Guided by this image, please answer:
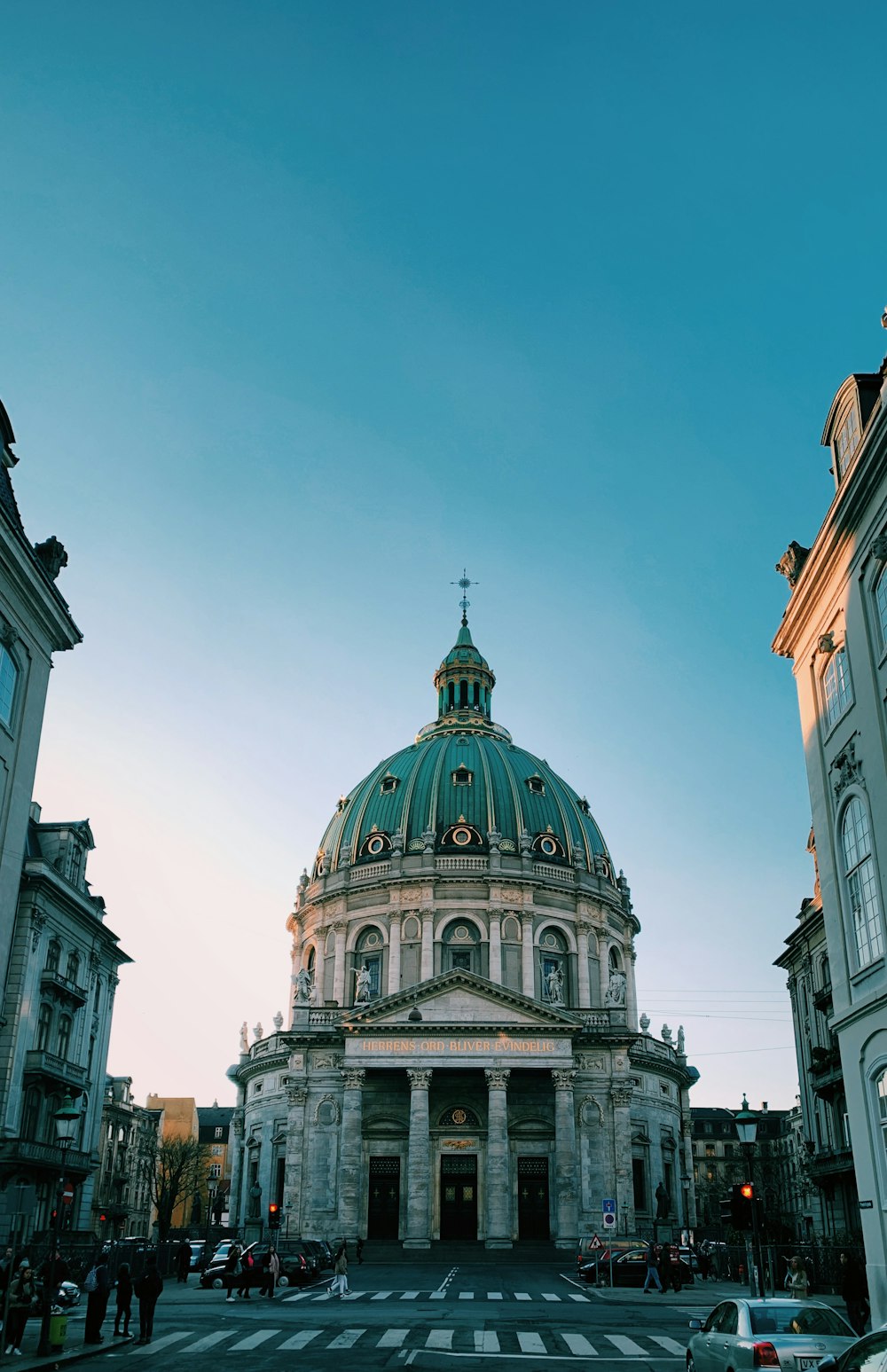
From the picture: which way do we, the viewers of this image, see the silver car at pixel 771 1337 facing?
facing away from the viewer and to the left of the viewer

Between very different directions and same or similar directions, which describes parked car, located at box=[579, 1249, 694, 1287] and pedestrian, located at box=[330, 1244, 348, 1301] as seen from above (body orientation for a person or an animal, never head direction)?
very different directions

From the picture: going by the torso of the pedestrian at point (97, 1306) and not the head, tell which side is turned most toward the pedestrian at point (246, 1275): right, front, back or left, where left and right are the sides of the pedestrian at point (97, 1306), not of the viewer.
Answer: front

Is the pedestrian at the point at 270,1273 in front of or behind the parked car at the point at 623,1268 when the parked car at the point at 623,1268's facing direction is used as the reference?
in front

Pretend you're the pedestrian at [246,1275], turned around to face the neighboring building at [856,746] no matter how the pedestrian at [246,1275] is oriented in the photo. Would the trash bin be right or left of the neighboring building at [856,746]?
right

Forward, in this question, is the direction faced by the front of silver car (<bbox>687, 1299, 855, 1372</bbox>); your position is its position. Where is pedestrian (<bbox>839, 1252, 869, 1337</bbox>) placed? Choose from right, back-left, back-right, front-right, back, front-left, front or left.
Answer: front-right

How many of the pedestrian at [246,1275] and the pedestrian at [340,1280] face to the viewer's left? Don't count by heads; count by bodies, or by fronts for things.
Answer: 0

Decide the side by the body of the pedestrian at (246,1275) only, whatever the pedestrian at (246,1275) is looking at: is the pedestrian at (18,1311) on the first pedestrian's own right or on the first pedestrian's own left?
on the first pedestrian's own right

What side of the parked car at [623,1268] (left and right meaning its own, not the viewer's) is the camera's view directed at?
left

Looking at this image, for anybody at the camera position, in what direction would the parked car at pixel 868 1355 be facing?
facing away from the viewer and to the left of the viewer
